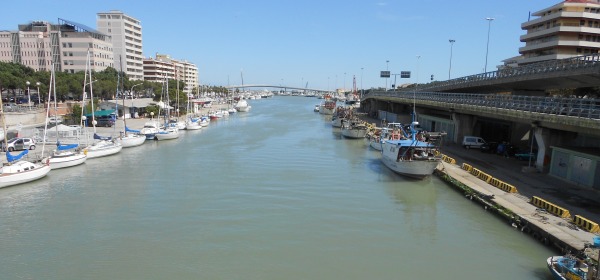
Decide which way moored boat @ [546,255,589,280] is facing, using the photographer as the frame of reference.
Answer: facing away from the viewer and to the left of the viewer

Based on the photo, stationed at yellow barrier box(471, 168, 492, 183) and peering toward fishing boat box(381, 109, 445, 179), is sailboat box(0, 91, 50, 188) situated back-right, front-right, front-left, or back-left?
front-left

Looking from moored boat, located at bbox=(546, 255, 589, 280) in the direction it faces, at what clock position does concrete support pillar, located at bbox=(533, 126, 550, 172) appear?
The concrete support pillar is roughly at 1 o'clock from the moored boat.

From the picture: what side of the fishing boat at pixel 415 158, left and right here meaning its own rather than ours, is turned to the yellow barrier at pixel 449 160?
right

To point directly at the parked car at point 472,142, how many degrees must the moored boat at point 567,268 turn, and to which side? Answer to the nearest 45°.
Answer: approximately 45° to its right

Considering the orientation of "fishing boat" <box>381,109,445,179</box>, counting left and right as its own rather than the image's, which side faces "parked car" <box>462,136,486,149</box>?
right

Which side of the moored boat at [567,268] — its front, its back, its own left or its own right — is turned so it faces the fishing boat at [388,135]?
front

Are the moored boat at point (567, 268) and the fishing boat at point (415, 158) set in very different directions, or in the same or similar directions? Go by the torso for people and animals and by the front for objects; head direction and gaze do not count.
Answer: same or similar directions

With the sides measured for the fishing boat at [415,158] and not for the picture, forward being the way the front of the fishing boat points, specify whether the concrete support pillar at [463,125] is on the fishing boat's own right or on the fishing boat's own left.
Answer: on the fishing boat's own right

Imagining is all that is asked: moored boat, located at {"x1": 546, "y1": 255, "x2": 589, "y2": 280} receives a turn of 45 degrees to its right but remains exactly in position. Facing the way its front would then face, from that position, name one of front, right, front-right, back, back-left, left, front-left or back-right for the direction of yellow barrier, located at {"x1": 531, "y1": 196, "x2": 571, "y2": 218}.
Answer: front

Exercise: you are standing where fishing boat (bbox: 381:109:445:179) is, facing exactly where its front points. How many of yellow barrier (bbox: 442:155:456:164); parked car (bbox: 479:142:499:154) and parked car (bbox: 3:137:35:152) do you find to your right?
2

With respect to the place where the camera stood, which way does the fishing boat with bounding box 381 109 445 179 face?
facing away from the viewer and to the left of the viewer

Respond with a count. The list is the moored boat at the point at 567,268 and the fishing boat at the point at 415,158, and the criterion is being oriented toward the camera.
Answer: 0

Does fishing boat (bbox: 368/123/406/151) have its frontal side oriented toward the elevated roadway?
no
